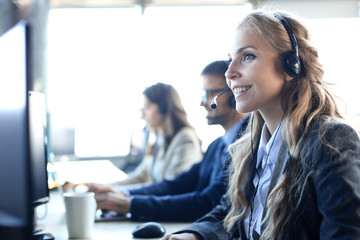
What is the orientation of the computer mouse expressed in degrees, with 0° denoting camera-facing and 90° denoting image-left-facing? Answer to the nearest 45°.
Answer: approximately 90°

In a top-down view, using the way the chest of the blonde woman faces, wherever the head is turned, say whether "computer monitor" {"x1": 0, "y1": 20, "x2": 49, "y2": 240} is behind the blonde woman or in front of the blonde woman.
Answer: in front

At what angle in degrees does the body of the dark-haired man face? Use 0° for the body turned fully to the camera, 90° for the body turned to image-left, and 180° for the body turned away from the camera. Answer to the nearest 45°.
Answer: approximately 90°

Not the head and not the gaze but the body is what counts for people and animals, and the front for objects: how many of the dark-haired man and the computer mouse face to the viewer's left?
2

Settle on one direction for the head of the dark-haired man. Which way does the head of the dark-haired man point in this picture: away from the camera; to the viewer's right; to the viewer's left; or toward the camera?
to the viewer's left

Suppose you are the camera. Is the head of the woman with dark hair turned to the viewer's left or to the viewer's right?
to the viewer's left

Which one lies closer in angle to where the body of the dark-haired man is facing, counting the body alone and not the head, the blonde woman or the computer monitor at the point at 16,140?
the computer monitor

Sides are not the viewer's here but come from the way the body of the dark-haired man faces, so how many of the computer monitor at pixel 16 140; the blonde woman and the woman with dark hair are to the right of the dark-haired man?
1

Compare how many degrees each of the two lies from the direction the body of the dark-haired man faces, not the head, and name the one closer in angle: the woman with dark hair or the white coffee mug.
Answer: the white coffee mug
